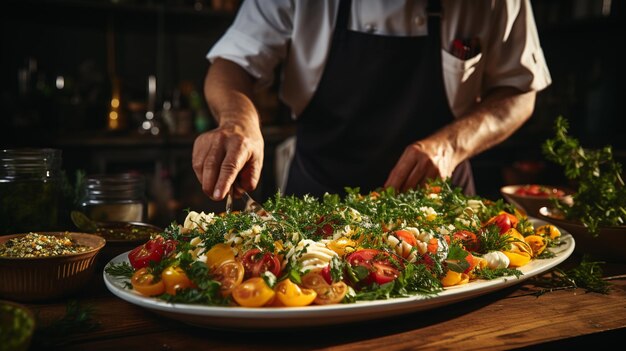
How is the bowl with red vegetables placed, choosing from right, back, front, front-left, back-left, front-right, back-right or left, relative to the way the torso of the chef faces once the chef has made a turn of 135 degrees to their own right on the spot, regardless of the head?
back

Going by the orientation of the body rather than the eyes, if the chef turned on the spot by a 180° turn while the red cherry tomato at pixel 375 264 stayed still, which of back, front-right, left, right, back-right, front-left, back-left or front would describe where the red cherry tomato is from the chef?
back

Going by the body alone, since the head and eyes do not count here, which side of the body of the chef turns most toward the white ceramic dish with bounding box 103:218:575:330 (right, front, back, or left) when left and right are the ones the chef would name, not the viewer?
front

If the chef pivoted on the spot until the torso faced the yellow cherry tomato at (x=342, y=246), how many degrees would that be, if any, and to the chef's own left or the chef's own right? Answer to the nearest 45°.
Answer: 0° — they already face it

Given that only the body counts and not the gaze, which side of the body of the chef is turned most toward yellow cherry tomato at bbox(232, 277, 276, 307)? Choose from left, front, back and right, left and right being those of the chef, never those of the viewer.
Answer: front

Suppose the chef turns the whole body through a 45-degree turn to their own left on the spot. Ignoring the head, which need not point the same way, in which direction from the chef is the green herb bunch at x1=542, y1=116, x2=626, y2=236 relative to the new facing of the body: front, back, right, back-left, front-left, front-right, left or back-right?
front

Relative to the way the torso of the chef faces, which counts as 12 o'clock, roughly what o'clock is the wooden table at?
The wooden table is roughly at 12 o'clock from the chef.

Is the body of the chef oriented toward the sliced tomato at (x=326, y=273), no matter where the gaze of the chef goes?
yes

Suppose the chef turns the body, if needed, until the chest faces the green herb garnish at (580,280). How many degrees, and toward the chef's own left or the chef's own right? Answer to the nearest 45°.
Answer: approximately 45° to the chef's own left

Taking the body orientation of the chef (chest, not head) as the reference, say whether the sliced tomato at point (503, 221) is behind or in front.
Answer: in front

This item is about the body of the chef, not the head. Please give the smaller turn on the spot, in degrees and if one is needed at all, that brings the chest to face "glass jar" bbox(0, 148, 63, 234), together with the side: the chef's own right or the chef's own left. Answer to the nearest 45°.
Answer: approximately 45° to the chef's own right

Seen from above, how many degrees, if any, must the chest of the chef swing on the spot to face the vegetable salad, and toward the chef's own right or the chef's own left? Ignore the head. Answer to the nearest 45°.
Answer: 0° — they already face it

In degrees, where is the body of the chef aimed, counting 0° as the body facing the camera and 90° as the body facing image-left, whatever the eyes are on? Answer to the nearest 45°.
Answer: approximately 0°
